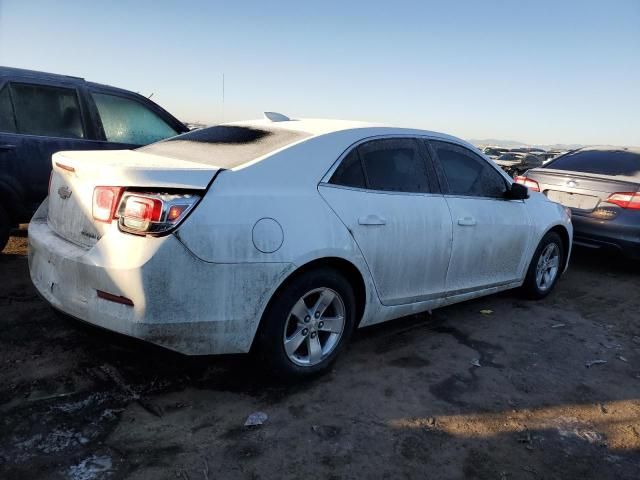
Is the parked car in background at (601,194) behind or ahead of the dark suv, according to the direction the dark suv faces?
ahead

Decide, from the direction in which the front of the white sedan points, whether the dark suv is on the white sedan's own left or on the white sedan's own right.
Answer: on the white sedan's own left

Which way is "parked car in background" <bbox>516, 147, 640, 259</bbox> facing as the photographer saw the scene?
facing away from the viewer and to the right of the viewer

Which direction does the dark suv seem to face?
to the viewer's right

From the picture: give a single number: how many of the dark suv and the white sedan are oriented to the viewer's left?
0

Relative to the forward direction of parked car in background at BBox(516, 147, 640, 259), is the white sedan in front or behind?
behind

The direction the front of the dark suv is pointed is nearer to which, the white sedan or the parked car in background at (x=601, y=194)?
the parked car in background

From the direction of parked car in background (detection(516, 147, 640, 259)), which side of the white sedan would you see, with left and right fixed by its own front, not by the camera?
front

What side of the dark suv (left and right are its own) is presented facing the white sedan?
right

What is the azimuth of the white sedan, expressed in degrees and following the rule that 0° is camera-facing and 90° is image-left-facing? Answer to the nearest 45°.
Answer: approximately 225°

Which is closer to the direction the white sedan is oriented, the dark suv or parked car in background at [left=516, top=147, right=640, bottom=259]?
the parked car in background

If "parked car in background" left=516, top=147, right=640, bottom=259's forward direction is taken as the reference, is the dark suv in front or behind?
behind
